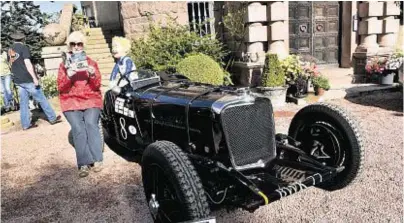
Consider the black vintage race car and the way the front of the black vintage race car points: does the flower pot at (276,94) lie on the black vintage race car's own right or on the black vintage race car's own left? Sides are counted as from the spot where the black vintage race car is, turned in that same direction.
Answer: on the black vintage race car's own left

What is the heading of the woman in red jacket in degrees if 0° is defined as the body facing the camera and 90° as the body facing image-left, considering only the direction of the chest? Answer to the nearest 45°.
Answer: approximately 0°

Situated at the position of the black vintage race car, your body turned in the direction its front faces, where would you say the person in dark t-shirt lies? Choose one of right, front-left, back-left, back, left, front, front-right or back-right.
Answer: back

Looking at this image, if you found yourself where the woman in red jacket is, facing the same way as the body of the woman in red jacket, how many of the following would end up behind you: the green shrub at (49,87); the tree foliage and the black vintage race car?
2

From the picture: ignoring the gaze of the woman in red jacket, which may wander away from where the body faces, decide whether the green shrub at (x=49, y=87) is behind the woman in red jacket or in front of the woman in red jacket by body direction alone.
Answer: behind

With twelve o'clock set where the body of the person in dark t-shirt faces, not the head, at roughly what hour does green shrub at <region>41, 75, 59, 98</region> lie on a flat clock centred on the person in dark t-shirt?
The green shrub is roughly at 11 o'clock from the person in dark t-shirt.
